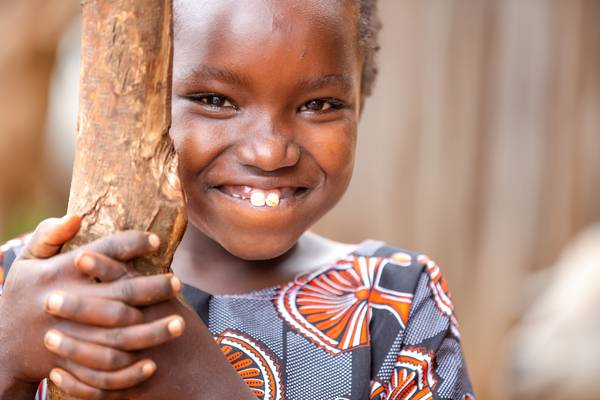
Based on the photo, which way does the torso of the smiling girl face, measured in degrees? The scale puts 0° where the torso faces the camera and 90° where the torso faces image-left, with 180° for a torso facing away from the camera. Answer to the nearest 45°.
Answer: approximately 0°
